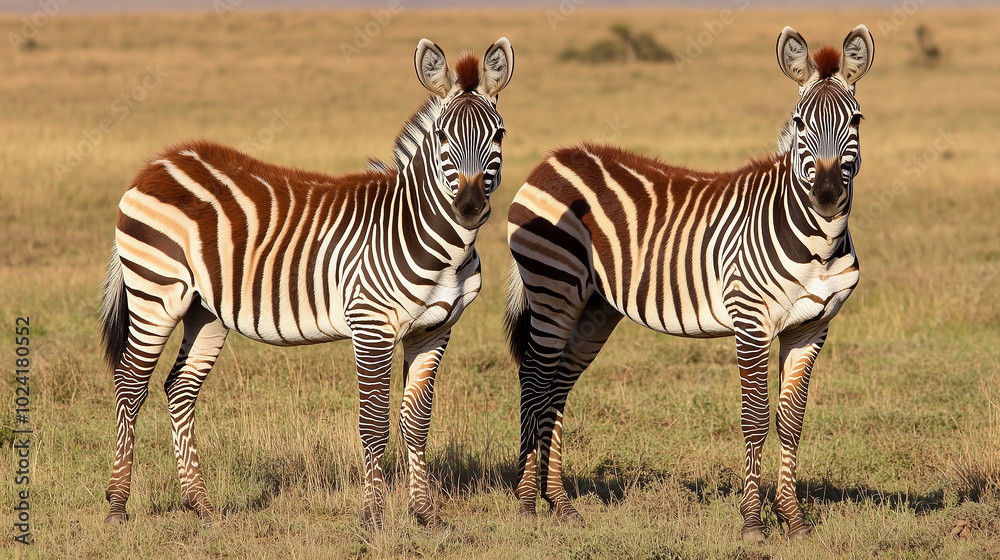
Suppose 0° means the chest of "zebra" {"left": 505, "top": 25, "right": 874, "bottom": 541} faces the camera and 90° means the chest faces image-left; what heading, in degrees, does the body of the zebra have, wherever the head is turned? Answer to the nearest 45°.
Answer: approximately 315°

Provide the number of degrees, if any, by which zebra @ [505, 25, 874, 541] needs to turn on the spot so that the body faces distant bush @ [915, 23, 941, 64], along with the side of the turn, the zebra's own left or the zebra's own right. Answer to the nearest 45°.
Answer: approximately 135° to the zebra's own left

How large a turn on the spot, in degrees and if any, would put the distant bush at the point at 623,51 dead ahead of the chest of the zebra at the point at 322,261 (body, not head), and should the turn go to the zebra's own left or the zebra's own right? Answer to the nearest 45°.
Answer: approximately 135° to the zebra's own left

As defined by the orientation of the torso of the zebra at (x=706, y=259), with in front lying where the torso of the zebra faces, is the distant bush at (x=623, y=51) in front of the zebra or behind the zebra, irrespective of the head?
behind

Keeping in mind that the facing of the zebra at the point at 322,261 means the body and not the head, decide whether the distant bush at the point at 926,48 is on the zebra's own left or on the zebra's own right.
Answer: on the zebra's own left

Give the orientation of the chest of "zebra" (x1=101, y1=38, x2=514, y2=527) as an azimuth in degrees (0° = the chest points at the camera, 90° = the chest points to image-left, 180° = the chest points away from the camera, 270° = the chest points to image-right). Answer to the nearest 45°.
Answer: approximately 315°

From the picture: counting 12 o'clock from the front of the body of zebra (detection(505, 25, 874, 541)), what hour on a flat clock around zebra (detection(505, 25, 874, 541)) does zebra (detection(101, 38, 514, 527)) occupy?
zebra (detection(101, 38, 514, 527)) is roughly at 4 o'clock from zebra (detection(505, 25, 874, 541)).
